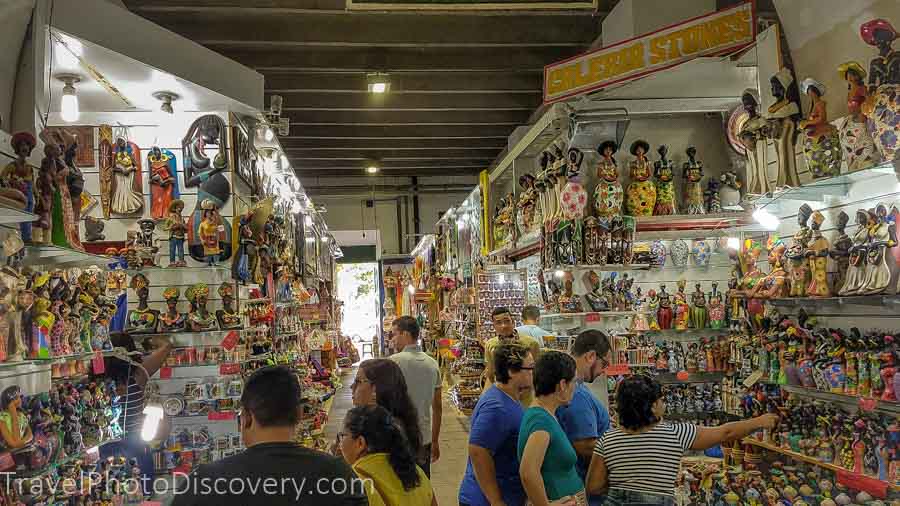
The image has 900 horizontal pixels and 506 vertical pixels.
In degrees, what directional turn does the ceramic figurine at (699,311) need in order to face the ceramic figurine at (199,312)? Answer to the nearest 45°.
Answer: approximately 45° to its right

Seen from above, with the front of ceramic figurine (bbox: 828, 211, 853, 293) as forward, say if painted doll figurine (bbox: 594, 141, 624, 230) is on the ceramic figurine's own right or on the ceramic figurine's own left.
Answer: on the ceramic figurine's own right

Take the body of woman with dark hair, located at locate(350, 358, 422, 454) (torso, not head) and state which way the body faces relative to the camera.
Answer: to the viewer's left

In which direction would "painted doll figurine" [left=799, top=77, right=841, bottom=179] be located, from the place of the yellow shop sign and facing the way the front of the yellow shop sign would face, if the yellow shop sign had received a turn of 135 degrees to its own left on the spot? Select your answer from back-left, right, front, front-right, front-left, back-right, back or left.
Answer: front-right

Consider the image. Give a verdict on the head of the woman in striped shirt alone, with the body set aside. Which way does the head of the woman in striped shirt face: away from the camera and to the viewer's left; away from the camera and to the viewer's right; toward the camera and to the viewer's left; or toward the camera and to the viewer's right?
away from the camera and to the viewer's right

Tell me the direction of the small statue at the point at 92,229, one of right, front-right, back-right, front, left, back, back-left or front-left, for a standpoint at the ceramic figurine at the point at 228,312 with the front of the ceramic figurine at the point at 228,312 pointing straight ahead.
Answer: right
